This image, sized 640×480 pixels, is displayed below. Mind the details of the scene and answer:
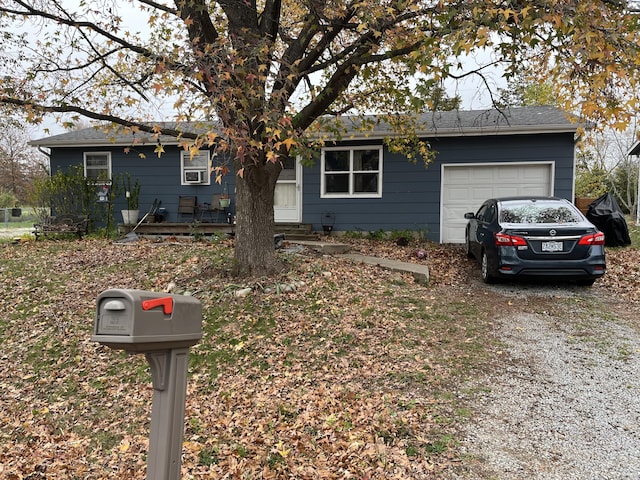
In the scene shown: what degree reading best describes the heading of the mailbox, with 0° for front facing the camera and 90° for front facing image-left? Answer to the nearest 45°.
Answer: approximately 45°

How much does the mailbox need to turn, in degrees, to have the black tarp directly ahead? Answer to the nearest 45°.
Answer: approximately 180°

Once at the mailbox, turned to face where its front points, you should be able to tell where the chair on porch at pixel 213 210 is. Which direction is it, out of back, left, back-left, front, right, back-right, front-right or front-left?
back-right

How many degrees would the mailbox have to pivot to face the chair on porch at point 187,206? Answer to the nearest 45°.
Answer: approximately 135° to its right

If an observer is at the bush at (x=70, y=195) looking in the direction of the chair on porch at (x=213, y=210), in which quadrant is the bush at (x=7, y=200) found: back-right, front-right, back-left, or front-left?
back-left

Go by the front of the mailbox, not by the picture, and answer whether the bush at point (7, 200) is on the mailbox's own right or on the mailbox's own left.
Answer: on the mailbox's own right

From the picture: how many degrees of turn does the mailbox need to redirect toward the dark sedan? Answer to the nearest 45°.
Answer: approximately 180°

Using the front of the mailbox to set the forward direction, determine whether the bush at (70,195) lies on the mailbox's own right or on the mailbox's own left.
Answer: on the mailbox's own right
